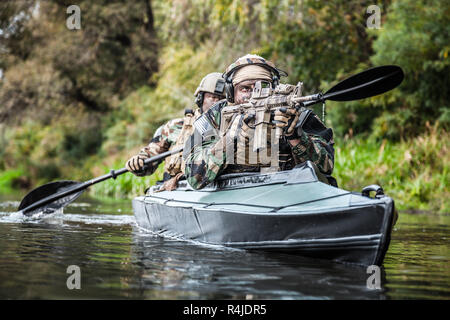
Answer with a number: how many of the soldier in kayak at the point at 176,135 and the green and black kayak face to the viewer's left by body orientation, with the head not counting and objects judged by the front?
0

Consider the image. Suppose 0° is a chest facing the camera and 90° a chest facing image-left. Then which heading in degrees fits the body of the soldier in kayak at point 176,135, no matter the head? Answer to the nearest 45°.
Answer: approximately 315°

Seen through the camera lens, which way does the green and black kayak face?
facing the viewer and to the right of the viewer

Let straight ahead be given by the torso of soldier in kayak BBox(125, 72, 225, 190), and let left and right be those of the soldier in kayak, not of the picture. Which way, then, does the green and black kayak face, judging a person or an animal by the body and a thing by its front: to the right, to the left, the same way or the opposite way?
the same way

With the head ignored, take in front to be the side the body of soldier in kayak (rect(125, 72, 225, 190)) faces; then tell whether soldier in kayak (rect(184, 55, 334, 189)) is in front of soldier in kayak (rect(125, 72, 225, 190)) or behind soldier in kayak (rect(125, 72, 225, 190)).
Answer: in front
